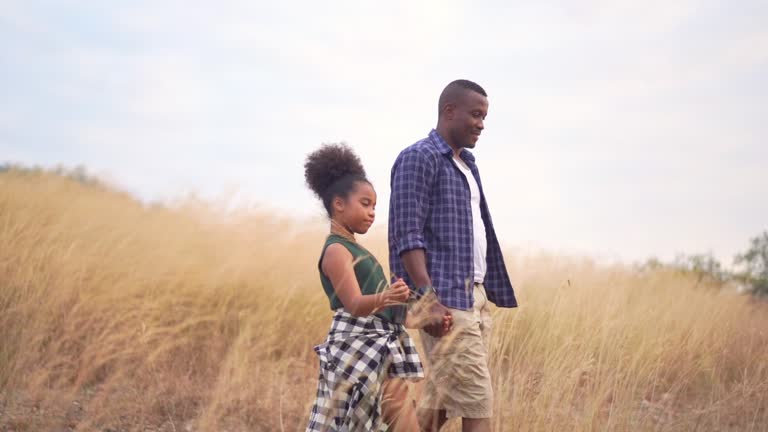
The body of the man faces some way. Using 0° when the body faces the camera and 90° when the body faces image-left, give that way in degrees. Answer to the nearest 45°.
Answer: approximately 315°
